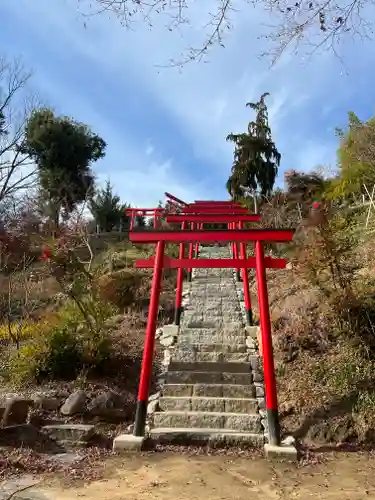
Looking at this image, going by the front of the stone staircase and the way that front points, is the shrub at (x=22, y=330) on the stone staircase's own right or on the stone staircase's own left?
on the stone staircase's own right

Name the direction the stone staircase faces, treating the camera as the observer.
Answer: facing the viewer

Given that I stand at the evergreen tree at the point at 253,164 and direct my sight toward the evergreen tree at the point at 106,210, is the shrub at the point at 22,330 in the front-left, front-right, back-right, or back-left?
front-left

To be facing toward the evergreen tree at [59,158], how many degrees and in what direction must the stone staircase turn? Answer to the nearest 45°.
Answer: approximately 135° to its right
